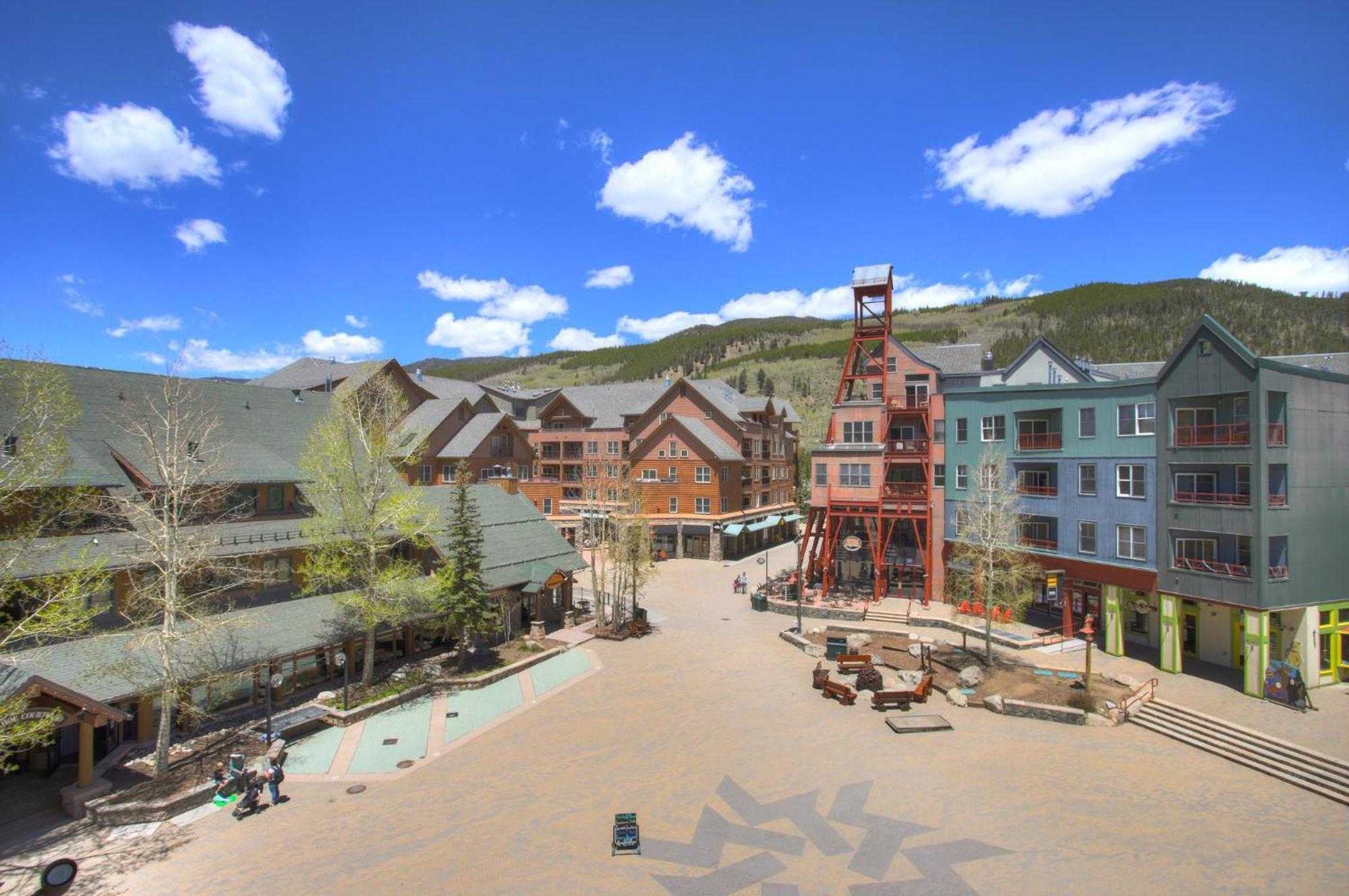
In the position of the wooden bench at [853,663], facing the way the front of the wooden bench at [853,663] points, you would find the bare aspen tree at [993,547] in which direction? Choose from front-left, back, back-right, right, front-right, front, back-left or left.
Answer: back-left

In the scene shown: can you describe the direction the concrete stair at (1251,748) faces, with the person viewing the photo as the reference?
facing the viewer and to the left of the viewer

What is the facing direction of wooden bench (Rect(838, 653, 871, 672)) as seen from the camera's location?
facing the viewer

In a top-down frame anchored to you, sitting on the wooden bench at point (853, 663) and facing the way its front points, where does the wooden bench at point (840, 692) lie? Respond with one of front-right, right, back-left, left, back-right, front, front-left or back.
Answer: front

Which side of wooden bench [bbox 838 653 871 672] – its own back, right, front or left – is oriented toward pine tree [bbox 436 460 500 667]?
right

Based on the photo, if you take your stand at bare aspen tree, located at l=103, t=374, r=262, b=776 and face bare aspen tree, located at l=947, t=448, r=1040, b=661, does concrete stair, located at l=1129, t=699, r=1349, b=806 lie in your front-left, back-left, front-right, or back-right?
front-right

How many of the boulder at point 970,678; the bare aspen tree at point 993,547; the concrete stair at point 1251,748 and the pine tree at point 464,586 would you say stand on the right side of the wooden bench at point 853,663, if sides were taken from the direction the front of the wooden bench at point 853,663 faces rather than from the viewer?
1

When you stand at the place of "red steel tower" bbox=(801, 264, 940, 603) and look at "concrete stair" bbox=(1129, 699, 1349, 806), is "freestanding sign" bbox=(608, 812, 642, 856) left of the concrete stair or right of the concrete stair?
right

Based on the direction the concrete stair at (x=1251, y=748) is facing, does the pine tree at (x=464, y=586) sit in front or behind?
in front

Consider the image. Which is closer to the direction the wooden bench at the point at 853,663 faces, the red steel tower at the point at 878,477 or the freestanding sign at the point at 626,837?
the freestanding sign

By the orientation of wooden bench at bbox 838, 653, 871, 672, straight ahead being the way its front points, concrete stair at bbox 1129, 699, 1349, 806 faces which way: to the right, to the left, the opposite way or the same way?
to the right

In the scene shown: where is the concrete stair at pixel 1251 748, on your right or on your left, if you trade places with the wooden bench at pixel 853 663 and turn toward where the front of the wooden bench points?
on your left

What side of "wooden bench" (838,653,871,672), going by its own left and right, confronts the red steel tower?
back
